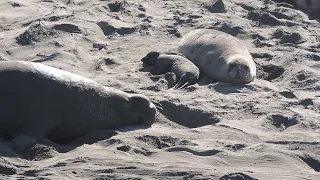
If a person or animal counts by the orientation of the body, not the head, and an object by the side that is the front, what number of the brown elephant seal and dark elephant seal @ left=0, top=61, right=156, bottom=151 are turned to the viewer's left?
0

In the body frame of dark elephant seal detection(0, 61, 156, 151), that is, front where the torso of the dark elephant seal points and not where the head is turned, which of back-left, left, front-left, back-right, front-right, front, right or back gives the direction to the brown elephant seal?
front-left

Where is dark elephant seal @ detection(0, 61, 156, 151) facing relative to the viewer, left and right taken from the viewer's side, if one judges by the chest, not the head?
facing to the right of the viewer

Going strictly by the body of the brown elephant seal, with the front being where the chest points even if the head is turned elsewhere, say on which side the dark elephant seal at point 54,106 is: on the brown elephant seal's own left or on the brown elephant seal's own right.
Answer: on the brown elephant seal's own right

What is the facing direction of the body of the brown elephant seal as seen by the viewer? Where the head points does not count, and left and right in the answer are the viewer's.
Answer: facing the viewer and to the right of the viewer
